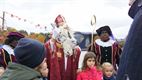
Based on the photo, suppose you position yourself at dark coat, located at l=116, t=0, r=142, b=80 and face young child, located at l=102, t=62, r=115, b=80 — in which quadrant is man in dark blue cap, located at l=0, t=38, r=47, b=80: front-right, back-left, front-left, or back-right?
front-left

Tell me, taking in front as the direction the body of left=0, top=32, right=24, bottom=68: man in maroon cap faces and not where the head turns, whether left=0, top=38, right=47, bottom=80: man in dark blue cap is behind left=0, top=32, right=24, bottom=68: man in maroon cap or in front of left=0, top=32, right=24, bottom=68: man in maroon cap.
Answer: in front

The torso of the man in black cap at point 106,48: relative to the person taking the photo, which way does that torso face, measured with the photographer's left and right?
facing the viewer

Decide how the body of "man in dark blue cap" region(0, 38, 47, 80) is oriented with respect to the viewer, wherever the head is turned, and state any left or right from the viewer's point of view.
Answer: facing away from the viewer and to the right of the viewer

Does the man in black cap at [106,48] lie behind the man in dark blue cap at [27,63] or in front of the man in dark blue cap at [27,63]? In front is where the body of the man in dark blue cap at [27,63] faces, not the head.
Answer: in front

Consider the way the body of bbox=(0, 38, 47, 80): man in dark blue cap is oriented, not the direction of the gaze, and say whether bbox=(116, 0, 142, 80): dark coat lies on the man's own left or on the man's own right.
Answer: on the man's own right
